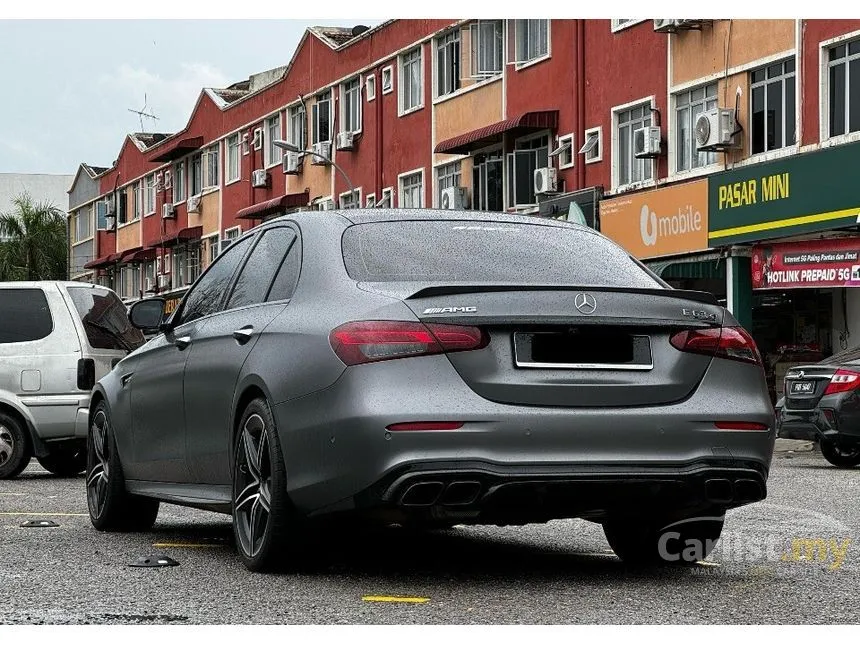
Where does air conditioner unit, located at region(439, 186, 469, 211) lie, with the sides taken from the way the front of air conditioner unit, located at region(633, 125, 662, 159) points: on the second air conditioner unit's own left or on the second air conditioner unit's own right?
on the second air conditioner unit's own right

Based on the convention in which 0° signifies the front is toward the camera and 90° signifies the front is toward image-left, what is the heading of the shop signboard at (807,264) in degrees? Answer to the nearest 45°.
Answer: approximately 45°

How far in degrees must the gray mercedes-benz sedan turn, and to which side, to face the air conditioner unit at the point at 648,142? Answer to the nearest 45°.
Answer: approximately 45° to its right

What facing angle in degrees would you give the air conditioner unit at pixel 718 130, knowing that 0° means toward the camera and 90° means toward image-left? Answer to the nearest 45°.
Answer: approximately 45°
